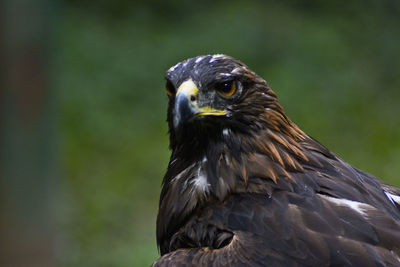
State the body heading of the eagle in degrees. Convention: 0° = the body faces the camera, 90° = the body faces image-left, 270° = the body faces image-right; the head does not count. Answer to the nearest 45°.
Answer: approximately 45°
